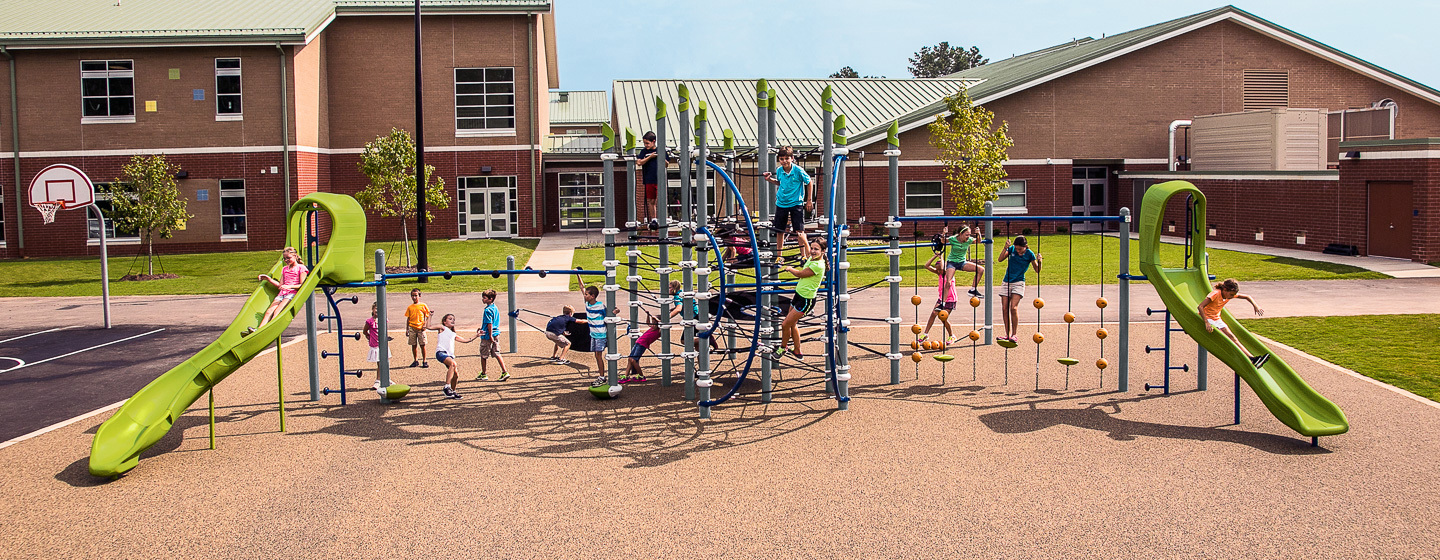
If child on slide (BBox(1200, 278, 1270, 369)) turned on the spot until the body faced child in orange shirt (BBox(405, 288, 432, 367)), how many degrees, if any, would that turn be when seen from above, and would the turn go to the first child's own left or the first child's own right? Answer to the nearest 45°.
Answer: approximately 135° to the first child's own right

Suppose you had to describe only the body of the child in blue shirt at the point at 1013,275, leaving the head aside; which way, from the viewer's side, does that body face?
toward the camera

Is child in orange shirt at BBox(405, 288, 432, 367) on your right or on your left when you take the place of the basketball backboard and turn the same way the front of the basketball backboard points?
on your left

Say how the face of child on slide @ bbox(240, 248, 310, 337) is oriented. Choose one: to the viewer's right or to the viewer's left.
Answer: to the viewer's left

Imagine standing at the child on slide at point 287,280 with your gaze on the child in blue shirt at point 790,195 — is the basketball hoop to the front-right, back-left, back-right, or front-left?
back-left

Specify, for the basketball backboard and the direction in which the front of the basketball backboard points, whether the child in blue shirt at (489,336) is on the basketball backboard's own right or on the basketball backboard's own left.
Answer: on the basketball backboard's own left

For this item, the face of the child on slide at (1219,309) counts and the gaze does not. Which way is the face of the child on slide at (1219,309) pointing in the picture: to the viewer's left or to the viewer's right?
to the viewer's right

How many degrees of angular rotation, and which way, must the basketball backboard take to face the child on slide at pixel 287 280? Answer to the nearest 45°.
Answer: approximately 45° to its left

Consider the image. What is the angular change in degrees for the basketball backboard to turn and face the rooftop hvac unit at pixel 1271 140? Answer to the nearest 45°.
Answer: approximately 135° to its left

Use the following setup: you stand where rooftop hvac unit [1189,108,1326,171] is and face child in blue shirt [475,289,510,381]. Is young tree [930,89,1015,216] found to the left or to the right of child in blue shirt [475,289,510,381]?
right

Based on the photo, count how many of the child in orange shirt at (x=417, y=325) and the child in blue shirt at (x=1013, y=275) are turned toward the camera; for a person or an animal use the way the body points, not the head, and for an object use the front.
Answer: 2

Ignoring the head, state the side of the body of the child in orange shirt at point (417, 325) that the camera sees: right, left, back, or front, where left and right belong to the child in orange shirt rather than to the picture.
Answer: front

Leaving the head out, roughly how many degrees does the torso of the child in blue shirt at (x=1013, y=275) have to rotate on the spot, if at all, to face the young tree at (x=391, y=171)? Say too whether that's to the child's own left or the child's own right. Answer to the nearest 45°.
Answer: approximately 135° to the child's own right
